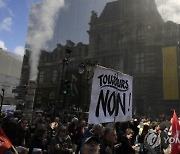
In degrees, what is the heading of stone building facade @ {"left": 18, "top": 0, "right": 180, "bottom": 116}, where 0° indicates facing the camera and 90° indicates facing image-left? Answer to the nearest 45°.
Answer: approximately 45°

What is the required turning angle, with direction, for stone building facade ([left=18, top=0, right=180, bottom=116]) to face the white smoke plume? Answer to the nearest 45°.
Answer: approximately 90° to its right

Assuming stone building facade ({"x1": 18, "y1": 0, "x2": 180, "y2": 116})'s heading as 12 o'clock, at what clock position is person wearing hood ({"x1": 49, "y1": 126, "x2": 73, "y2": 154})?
The person wearing hood is roughly at 11 o'clock from the stone building facade.
